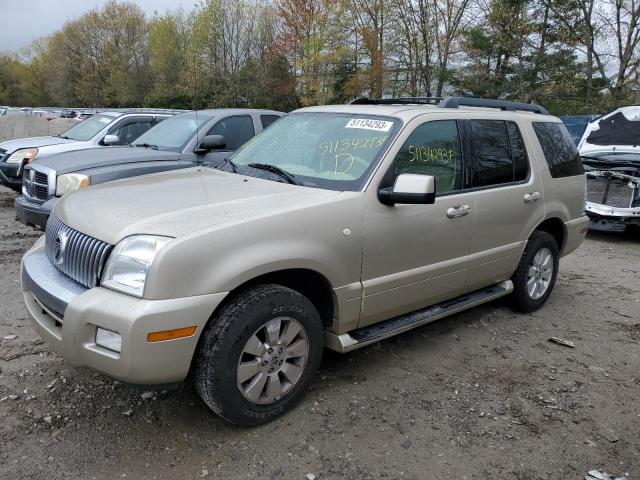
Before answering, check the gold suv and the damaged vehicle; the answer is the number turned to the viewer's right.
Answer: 0

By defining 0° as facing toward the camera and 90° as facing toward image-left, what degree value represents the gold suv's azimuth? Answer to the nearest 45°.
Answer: approximately 45°

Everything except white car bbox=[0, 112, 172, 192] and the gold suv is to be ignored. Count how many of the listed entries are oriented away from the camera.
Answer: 0

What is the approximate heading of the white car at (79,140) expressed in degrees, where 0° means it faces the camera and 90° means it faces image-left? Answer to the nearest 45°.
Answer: approximately 45°

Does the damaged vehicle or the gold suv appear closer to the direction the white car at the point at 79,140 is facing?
the gold suv

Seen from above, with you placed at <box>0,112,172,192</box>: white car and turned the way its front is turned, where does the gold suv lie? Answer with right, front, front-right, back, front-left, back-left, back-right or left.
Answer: front-left

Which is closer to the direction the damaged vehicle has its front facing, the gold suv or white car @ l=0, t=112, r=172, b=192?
the gold suv

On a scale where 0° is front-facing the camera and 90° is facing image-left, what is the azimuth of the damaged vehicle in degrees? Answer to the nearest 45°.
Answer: approximately 0°

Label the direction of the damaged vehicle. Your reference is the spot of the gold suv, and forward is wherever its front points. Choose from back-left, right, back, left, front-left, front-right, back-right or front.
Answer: back

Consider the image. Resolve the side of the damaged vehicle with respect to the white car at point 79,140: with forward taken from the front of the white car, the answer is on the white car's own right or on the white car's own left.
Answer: on the white car's own left
